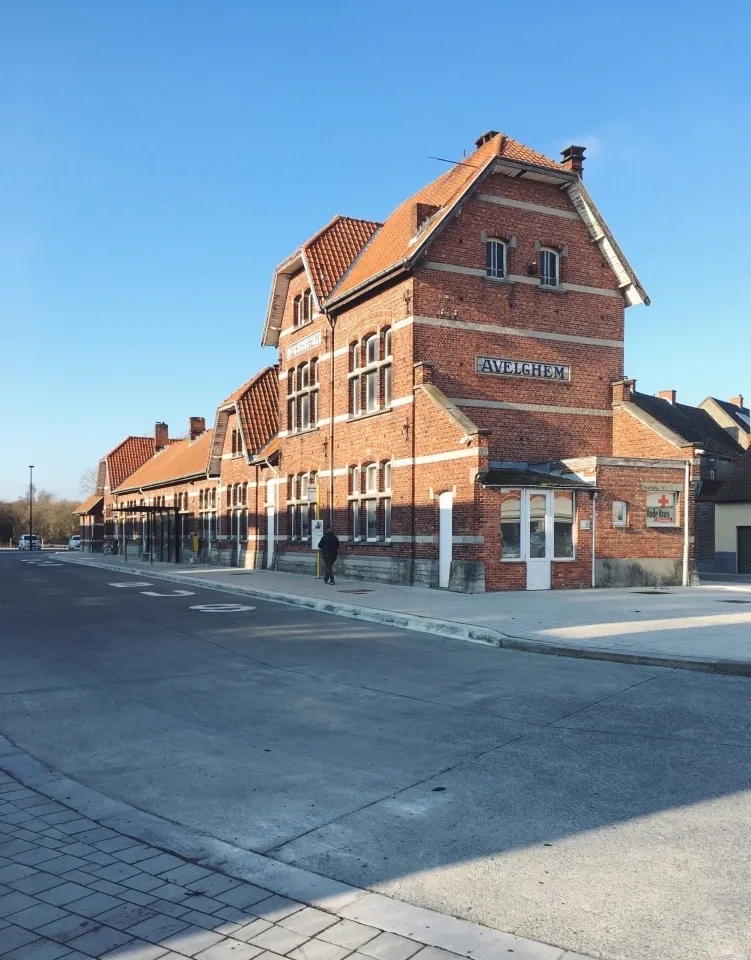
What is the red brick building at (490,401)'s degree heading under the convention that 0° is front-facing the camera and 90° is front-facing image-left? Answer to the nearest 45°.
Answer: approximately 45°
